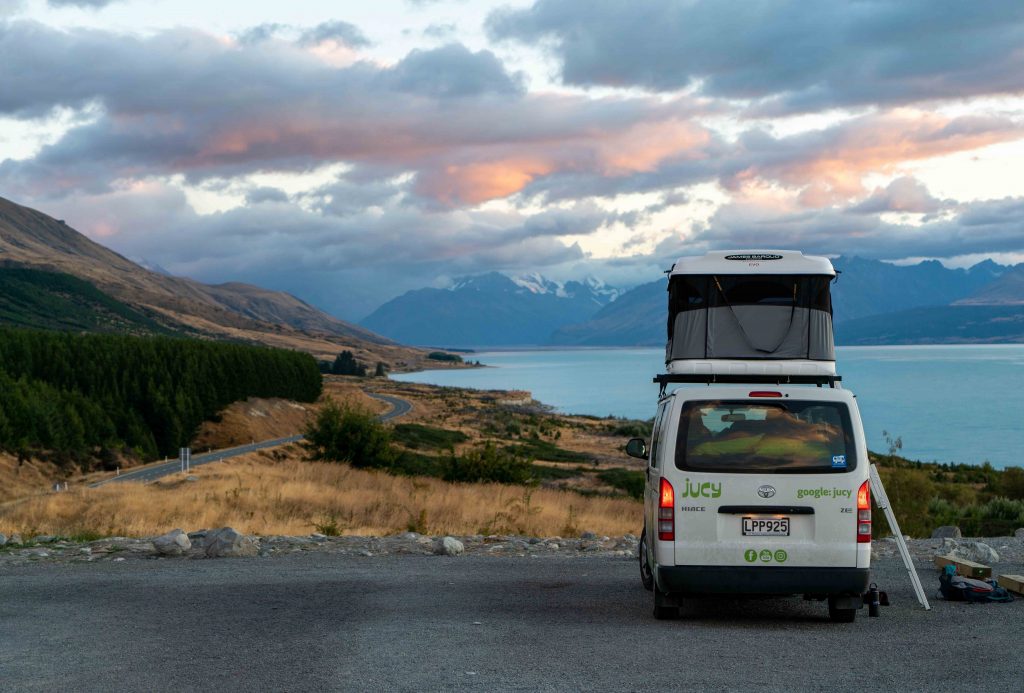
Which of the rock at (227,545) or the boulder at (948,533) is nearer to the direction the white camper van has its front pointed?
the boulder

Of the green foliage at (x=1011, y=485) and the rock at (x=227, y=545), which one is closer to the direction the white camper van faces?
the green foliage

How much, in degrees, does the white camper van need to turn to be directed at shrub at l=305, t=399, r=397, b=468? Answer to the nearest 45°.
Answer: approximately 45° to its left

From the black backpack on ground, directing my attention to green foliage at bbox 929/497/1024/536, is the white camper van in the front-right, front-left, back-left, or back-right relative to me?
back-left

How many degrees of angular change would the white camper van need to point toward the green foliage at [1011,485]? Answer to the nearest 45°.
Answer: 0° — it already faces it

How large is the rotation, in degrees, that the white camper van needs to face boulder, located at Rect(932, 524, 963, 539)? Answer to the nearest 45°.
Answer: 0° — it already faces it

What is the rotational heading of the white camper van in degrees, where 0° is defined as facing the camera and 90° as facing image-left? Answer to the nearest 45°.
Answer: approximately 180°
